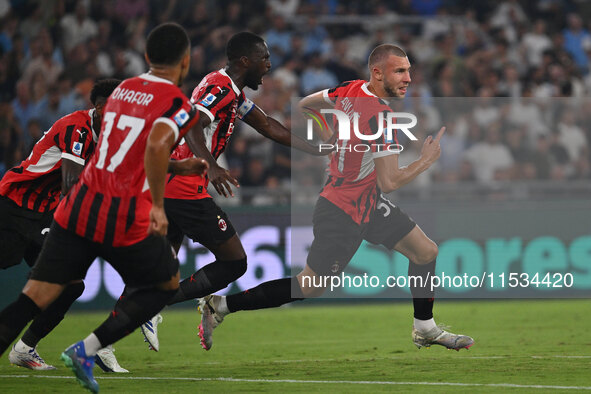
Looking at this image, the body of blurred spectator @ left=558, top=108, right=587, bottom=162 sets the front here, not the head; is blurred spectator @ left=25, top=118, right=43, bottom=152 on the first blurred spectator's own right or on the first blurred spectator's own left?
on the first blurred spectator's own right

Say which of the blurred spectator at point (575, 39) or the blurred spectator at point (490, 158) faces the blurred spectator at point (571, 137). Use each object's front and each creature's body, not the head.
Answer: the blurred spectator at point (575, 39)

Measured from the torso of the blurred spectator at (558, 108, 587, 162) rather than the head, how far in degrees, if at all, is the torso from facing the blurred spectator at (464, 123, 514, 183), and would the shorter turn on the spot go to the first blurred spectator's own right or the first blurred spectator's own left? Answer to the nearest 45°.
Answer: approximately 45° to the first blurred spectator's own right

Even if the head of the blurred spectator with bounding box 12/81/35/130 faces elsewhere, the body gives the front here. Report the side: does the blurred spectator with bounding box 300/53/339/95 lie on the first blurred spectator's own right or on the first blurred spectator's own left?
on the first blurred spectator's own left

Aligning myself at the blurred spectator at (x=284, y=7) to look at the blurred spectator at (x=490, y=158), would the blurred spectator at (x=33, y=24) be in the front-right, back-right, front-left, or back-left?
back-right

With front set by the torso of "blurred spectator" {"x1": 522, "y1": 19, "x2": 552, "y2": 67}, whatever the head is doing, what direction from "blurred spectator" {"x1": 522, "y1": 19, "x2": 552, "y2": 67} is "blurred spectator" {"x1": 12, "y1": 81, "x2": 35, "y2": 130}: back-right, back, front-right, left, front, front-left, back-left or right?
front-right

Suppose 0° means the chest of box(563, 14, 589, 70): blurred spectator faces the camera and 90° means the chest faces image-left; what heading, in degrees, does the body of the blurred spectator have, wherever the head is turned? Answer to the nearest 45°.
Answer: approximately 0°

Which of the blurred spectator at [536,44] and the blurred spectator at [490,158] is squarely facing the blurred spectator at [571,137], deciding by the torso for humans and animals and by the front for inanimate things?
the blurred spectator at [536,44]
